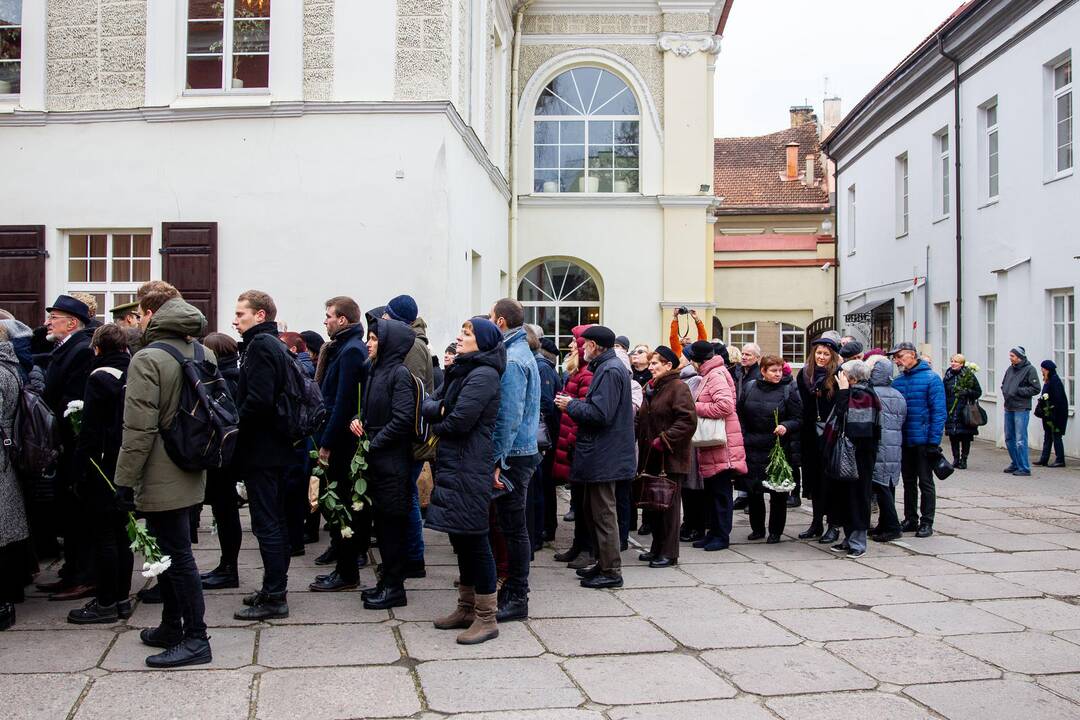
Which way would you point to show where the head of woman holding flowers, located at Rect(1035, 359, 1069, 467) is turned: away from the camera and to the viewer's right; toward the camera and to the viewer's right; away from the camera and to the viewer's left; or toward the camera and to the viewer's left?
toward the camera and to the viewer's left

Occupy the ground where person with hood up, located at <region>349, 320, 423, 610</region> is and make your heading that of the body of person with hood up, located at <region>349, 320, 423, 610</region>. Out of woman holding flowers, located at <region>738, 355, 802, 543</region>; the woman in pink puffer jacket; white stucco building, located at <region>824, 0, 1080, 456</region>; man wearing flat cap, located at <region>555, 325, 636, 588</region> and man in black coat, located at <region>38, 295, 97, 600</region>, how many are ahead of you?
1

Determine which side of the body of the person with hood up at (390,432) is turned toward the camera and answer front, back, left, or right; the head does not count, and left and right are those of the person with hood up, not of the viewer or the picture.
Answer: left

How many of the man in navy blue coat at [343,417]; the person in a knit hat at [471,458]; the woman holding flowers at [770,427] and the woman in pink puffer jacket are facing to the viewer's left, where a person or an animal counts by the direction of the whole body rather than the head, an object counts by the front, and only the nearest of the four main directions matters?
3

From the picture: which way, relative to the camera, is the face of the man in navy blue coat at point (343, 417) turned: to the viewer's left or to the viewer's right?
to the viewer's left

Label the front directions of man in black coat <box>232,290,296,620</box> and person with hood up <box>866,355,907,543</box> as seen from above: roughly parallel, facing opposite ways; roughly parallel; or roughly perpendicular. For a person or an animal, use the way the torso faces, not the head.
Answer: roughly perpendicular

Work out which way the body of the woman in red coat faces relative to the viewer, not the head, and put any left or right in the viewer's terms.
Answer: facing to the left of the viewer

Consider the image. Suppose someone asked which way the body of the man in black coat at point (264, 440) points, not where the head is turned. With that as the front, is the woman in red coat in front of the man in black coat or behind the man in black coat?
behind

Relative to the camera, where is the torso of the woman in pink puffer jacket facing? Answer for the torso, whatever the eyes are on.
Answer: to the viewer's left

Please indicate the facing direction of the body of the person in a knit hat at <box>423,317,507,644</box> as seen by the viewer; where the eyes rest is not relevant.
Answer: to the viewer's left

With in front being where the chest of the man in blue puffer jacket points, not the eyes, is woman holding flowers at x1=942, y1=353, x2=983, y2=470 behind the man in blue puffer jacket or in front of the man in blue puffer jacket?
behind

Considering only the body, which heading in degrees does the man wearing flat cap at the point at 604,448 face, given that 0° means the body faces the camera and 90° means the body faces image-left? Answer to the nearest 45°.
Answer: approximately 90°

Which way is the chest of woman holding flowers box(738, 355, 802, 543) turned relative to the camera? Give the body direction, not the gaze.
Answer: toward the camera

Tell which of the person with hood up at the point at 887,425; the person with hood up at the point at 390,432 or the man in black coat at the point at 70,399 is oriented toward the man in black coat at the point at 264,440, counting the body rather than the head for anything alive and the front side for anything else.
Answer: the person with hood up at the point at 390,432

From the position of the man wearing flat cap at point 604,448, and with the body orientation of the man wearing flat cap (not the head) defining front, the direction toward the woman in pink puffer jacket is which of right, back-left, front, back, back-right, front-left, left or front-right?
back-right

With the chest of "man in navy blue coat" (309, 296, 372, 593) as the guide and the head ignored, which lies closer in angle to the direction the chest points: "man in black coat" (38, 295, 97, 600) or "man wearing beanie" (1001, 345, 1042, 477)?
the man in black coat

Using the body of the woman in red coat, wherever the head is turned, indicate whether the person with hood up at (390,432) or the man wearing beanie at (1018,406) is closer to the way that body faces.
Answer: the person with hood up

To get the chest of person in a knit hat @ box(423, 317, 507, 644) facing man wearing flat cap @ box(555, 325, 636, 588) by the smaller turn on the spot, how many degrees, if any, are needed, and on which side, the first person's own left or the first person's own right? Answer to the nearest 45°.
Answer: approximately 135° to the first person's own right

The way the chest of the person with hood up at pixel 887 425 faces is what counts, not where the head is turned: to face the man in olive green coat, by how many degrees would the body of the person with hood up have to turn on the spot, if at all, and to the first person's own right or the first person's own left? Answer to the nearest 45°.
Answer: approximately 90° to the first person's own left
